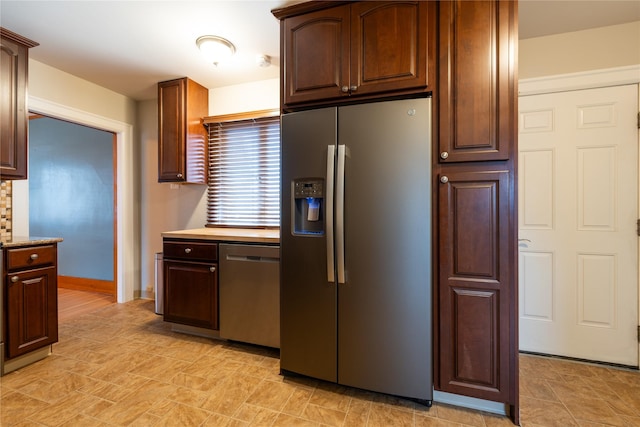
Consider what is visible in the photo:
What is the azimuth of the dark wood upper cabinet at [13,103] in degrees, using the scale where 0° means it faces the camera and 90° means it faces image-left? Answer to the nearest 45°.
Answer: approximately 315°

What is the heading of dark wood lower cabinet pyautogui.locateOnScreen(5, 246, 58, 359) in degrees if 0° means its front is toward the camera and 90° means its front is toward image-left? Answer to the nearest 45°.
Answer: approximately 315°

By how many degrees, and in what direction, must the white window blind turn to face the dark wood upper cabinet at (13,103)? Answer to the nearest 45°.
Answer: approximately 45° to its right

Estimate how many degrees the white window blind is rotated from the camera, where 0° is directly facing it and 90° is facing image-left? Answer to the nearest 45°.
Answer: approximately 45°

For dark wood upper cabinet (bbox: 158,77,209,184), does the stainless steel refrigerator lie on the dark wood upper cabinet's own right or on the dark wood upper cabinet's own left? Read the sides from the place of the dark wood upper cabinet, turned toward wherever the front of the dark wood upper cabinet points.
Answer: on the dark wood upper cabinet's own left

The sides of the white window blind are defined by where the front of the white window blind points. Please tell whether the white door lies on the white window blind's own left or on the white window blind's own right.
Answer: on the white window blind's own left
